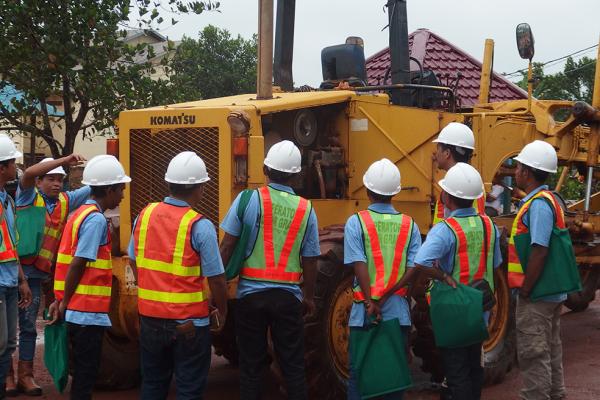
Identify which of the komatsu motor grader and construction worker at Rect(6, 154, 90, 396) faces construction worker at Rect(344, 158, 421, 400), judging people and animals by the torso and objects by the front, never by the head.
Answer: construction worker at Rect(6, 154, 90, 396)

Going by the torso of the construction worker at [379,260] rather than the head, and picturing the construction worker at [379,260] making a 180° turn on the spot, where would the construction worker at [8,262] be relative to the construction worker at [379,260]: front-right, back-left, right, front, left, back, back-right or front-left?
right

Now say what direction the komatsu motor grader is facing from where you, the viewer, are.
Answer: facing away from the viewer and to the right of the viewer

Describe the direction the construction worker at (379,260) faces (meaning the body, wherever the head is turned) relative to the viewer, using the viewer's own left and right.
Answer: facing away from the viewer

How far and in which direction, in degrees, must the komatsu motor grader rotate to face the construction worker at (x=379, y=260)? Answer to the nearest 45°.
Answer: approximately 135° to its right

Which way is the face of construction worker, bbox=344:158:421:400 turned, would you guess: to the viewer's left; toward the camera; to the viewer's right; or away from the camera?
away from the camera

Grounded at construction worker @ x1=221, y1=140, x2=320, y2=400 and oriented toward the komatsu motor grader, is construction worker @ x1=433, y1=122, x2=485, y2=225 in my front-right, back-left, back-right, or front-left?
front-right

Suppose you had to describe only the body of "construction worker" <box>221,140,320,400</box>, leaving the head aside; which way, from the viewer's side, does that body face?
away from the camera

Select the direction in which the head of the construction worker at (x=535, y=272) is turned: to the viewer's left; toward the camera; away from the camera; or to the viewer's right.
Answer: to the viewer's left

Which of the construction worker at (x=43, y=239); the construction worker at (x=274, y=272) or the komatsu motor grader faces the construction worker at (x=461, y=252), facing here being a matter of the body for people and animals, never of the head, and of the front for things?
the construction worker at (x=43, y=239)

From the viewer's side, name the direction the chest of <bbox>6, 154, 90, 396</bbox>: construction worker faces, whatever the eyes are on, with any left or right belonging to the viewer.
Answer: facing the viewer and to the right of the viewer

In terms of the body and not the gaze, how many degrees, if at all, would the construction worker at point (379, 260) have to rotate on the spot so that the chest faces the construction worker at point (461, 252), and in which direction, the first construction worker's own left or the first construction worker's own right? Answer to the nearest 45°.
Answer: approximately 90° to the first construction worker's own right
